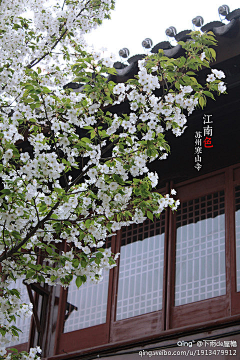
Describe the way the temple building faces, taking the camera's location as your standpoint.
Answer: facing the viewer and to the left of the viewer
